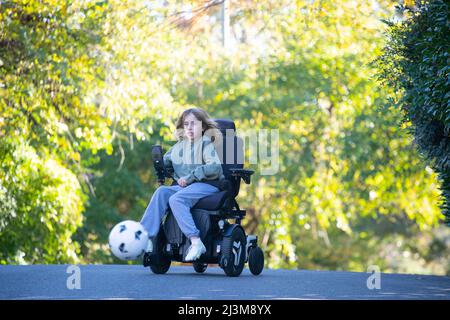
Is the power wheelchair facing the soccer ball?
yes

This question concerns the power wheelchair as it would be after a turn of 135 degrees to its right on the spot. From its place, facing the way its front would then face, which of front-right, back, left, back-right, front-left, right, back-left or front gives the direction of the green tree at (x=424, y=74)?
right

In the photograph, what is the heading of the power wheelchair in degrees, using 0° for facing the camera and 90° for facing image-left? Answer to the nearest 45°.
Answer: approximately 45°

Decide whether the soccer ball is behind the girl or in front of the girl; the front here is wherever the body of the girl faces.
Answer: in front

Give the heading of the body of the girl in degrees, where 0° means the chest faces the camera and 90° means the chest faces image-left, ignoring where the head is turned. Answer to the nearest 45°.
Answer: approximately 45°

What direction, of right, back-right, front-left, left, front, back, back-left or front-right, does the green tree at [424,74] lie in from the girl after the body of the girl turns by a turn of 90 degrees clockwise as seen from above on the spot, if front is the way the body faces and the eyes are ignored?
back-right
